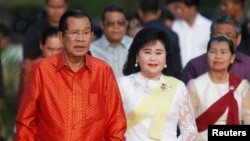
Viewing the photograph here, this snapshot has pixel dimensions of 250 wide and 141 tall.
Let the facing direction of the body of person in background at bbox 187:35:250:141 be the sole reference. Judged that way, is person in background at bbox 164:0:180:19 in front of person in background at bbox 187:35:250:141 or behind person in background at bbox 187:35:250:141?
behind

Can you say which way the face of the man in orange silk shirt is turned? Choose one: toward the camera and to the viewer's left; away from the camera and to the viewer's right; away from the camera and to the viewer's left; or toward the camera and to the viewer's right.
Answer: toward the camera and to the viewer's right

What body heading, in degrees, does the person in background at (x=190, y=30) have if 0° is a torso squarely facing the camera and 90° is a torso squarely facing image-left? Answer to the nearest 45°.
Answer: approximately 45°

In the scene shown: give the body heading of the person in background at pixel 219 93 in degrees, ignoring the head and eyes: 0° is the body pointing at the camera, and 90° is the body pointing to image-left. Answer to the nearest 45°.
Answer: approximately 0°

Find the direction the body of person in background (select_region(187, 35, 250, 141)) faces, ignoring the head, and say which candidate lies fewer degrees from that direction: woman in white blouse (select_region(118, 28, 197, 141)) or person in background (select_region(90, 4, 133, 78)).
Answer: the woman in white blouse
